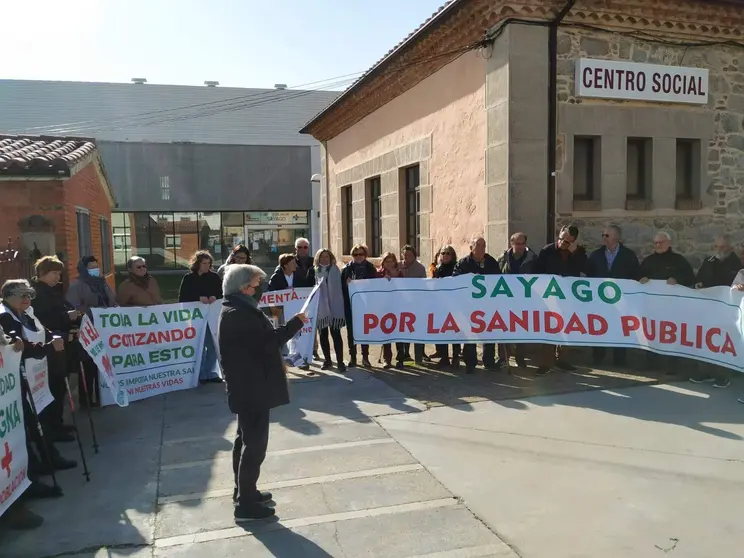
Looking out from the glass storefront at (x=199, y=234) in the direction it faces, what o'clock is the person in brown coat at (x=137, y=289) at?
The person in brown coat is roughly at 12 o'clock from the glass storefront.

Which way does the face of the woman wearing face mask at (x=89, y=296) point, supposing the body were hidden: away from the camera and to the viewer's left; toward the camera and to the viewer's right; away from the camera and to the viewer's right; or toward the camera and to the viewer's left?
toward the camera and to the viewer's right

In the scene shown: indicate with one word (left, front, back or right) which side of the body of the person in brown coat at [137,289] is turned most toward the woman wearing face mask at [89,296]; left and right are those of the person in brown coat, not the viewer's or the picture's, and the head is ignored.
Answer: right

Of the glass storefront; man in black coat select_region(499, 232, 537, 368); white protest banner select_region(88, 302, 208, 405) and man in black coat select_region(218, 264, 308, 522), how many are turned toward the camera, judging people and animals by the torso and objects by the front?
3

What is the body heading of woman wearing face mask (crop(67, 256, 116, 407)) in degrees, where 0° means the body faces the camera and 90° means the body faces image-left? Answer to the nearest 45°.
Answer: approximately 315°

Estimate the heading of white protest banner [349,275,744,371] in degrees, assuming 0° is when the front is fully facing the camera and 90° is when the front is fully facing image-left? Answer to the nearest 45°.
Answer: approximately 0°
